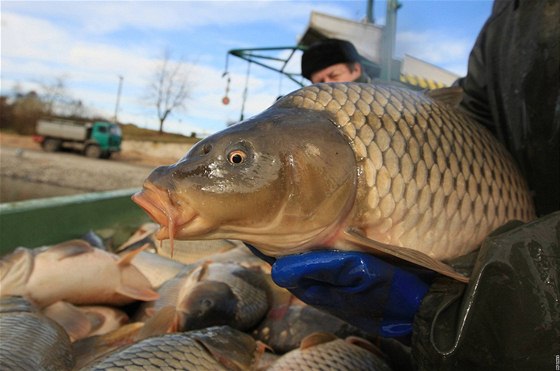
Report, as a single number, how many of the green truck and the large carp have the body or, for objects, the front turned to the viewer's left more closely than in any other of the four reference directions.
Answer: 1

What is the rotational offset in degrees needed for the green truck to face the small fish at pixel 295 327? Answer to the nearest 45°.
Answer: approximately 45° to its right

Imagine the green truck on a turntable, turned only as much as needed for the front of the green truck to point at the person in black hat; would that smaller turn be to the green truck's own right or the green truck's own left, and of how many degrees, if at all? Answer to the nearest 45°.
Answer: approximately 45° to the green truck's own right

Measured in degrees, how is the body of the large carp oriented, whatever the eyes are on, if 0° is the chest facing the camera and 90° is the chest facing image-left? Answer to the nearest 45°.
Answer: approximately 90°

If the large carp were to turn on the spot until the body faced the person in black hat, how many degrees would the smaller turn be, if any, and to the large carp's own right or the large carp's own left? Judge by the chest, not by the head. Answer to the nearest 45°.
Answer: approximately 90° to the large carp's own right
